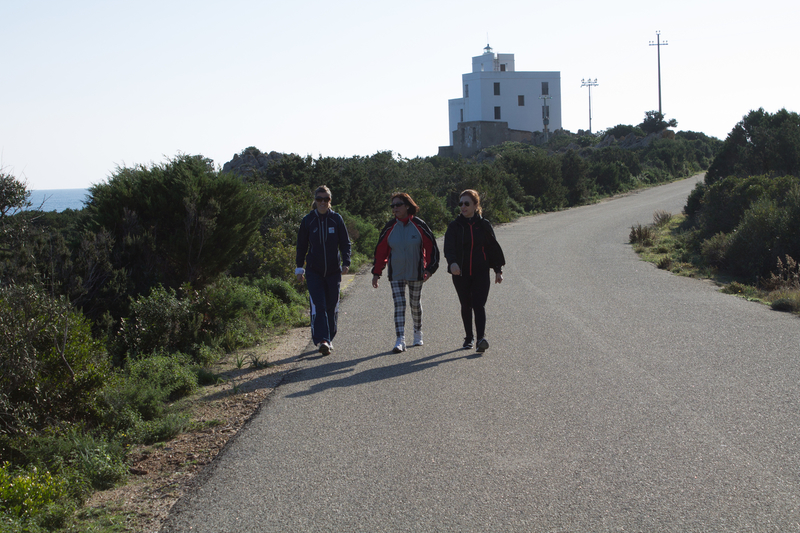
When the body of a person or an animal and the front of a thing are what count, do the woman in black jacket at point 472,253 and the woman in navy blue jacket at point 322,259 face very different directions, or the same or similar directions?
same or similar directions

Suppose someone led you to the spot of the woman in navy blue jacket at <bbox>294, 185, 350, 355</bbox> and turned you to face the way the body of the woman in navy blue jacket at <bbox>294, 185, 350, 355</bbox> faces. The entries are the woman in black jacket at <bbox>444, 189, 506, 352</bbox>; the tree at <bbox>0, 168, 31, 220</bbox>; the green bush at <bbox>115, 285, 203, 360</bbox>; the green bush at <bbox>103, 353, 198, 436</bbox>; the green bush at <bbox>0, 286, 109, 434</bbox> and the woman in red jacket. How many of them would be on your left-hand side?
2

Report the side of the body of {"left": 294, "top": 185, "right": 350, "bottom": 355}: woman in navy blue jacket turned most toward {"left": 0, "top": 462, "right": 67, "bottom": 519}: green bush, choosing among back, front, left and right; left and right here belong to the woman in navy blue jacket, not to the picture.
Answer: front

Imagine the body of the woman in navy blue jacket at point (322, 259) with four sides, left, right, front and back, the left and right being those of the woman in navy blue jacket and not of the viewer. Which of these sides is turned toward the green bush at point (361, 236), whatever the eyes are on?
back

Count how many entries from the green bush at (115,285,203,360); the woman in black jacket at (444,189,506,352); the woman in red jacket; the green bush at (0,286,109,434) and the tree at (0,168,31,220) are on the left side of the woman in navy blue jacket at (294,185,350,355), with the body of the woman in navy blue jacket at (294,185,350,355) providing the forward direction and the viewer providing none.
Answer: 2

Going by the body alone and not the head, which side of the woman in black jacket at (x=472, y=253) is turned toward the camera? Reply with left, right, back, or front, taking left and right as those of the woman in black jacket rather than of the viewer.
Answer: front

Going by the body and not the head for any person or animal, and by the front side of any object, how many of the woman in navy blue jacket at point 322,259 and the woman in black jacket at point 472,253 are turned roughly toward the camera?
2

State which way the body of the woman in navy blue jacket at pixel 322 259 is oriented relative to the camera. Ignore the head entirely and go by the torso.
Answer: toward the camera

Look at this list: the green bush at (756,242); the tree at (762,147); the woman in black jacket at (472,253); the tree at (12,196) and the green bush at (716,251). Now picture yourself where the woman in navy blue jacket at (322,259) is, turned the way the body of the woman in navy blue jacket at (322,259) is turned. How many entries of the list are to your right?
1

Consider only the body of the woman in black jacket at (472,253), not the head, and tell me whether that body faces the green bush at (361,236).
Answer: no

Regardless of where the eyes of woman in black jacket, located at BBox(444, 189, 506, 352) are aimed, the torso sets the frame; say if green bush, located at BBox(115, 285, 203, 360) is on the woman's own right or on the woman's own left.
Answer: on the woman's own right

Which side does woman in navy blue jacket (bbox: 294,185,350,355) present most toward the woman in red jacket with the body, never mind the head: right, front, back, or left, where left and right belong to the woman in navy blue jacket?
left

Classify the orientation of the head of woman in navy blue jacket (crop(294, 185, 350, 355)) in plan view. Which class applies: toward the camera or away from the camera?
toward the camera

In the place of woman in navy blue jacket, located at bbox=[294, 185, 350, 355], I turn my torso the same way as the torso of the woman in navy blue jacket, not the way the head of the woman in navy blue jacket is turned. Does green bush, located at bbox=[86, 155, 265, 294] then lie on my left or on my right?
on my right
